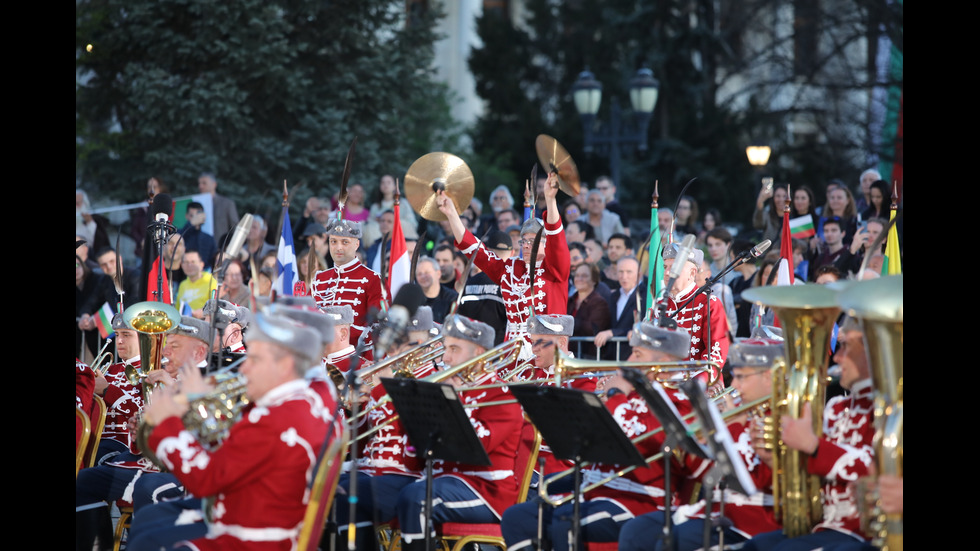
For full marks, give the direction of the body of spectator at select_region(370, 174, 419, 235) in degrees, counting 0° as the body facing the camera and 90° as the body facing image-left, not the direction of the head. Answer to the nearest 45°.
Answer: approximately 0°

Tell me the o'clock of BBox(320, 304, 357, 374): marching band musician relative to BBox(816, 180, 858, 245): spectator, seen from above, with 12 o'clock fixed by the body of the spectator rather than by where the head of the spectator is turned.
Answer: The marching band musician is roughly at 1 o'clock from the spectator.
